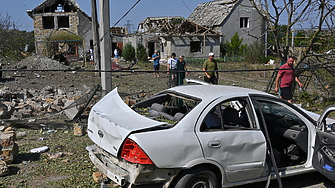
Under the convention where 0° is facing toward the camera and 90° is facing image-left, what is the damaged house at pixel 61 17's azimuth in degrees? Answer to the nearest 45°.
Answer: approximately 0°

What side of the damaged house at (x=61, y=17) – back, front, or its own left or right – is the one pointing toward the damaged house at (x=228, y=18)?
left

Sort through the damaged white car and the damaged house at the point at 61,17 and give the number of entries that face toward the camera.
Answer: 1

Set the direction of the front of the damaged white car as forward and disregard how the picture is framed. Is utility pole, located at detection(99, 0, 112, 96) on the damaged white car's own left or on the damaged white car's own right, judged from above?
on the damaged white car's own left

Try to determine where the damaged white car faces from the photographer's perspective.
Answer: facing away from the viewer and to the right of the viewer

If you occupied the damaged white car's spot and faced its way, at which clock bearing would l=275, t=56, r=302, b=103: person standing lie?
The person standing is roughly at 11 o'clock from the damaged white car.

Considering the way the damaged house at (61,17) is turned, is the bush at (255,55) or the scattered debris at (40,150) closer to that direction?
the scattered debris

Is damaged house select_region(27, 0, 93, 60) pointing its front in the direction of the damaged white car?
yes

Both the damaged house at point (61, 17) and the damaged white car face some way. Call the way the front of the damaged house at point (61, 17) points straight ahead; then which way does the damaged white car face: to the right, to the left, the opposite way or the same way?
to the left

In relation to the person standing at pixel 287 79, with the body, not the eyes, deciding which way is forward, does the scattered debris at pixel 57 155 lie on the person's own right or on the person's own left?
on the person's own right

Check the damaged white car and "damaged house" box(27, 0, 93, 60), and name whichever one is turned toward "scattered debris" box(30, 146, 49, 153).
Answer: the damaged house

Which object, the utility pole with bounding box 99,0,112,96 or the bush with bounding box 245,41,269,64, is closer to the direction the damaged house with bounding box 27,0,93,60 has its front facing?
the utility pole

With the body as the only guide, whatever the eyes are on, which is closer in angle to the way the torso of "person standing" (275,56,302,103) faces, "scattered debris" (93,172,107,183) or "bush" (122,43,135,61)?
the scattered debris
